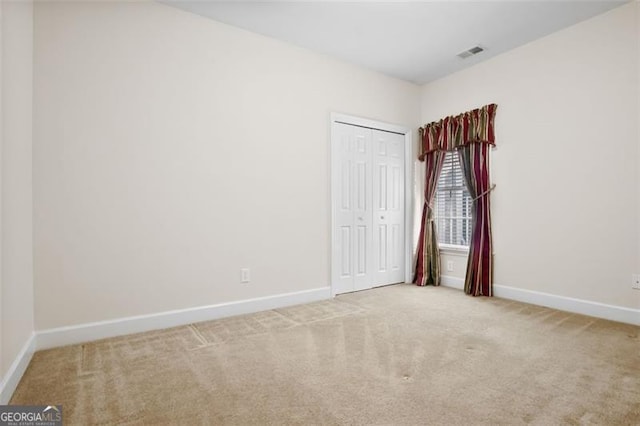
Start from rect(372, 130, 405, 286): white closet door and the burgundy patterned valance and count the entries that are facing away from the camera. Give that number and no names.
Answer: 0

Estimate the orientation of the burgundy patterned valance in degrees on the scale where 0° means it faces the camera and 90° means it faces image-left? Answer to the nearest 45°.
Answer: approximately 45°

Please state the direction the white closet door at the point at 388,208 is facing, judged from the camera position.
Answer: facing the viewer and to the right of the viewer

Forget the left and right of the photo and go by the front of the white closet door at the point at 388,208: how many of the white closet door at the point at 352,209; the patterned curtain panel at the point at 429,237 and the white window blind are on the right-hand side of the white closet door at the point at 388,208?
1

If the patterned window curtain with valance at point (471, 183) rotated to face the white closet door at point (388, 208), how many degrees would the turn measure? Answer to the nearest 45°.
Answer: approximately 45° to its right

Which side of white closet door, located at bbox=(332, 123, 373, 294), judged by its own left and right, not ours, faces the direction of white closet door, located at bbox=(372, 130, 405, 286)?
left

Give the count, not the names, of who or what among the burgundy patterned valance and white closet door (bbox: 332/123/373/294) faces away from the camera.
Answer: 0

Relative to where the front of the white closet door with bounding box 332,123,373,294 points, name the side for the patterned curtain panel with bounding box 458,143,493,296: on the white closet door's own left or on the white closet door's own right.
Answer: on the white closet door's own left

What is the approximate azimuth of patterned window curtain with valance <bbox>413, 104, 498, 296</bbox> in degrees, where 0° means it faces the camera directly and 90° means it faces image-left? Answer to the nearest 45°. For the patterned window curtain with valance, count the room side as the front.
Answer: approximately 45°

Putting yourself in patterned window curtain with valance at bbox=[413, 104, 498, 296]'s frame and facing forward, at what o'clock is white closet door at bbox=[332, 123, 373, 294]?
The white closet door is roughly at 1 o'clock from the patterned window curtain with valance.

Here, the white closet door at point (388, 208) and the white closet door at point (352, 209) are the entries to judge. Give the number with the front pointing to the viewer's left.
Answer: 0
